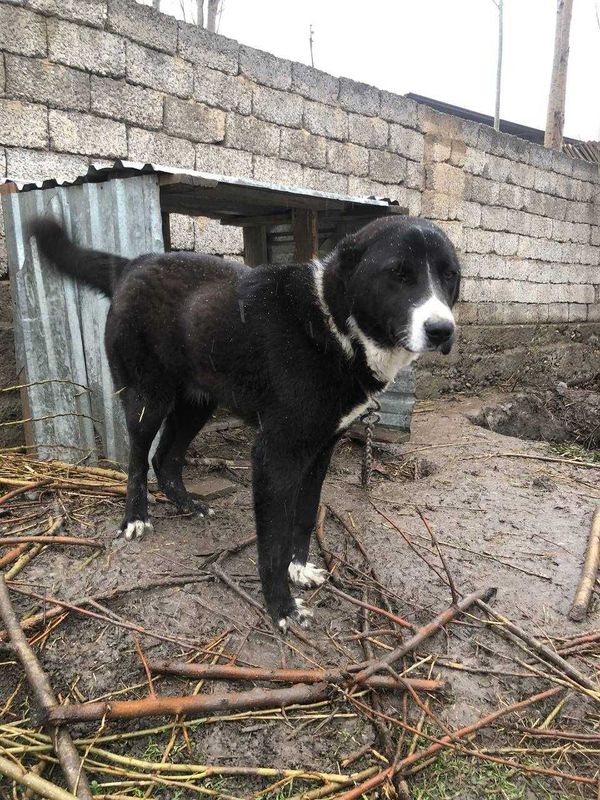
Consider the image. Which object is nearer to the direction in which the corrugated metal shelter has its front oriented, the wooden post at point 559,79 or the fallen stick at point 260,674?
the fallen stick

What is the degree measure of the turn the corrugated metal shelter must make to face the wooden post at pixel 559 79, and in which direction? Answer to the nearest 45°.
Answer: approximately 90° to its left

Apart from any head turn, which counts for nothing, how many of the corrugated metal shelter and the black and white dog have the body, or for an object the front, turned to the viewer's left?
0

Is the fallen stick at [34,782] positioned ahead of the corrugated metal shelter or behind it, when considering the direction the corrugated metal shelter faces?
ahead

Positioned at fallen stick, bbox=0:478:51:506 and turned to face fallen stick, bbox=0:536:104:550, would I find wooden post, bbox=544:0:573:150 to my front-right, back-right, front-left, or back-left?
back-left

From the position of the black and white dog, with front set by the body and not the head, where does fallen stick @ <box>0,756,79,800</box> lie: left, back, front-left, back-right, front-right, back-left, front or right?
right

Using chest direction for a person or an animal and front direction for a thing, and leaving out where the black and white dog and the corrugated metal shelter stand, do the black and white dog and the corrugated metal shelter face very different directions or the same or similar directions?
same or similar directions

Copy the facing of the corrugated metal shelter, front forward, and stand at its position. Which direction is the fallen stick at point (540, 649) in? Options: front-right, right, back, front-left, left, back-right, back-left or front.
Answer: front

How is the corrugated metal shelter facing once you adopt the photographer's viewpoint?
facing the viewer and to the right of the viewer

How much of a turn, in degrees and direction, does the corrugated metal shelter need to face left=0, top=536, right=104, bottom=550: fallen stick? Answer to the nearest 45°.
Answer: approximately 45° to its right

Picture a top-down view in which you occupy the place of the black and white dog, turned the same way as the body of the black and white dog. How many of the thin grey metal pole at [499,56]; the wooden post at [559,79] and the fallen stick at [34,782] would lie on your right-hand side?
1

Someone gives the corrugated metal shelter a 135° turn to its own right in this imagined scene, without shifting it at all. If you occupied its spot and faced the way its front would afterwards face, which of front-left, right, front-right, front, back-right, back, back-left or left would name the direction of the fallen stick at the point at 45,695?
left

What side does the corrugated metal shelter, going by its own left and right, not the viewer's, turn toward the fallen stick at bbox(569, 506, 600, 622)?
front

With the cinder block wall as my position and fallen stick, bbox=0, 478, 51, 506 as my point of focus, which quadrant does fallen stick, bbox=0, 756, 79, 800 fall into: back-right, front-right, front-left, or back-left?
front-left
